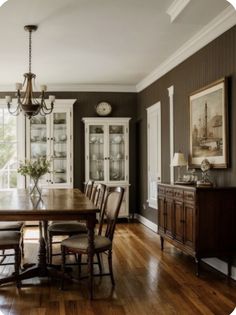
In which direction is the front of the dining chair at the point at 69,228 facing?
to the viewer's left

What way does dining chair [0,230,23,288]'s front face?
to the viewer's right

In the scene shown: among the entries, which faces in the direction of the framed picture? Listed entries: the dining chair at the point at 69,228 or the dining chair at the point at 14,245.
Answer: the dining chair at the point at 14,245

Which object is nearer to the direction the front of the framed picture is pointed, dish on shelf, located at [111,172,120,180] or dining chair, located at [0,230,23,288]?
the dining chair

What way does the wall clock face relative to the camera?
toward the camera

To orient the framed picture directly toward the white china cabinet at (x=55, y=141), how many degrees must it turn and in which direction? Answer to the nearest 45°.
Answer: approximately 90° to its right

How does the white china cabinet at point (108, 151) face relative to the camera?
toward the camera

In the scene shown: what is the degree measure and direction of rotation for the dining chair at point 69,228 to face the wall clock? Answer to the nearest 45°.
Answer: approximately 90° to its right

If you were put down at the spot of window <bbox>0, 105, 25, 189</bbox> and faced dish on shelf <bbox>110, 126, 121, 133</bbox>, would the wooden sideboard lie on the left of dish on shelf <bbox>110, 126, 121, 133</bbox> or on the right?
right

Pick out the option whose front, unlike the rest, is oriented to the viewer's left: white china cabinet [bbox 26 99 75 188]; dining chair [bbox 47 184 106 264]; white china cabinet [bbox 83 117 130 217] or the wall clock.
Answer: the dining chair

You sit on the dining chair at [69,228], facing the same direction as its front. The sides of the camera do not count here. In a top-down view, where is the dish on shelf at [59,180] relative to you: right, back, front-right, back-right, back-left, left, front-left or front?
right

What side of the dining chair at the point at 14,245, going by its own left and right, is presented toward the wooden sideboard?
front

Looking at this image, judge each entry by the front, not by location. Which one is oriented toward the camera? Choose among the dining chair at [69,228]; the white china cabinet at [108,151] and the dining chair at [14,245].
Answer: the white china cabinet
